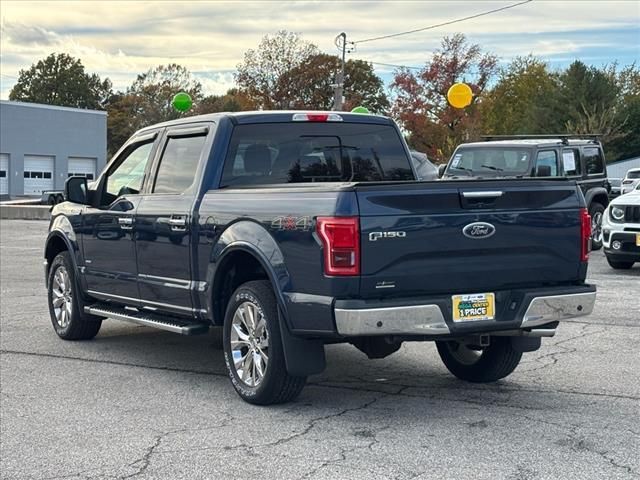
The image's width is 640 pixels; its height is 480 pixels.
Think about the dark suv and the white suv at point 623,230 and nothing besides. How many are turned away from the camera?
0

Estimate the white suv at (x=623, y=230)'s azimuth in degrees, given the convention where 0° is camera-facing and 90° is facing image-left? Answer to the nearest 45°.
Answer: approximately 45°

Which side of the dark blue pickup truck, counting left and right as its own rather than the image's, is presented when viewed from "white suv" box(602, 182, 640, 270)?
right

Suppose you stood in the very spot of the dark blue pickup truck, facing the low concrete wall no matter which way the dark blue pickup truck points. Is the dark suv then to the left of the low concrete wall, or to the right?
right

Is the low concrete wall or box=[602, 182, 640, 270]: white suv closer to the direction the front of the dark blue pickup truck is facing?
the low concrete wall

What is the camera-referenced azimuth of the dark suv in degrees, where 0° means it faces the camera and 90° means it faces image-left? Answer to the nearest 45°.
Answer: approximately 45°

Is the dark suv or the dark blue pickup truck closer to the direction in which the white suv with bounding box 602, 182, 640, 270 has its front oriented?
the dark blue pickup truck

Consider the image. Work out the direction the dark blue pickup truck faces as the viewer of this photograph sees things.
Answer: facing away from the viewer and to the left of the viewer

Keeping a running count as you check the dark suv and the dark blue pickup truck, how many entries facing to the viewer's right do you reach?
0

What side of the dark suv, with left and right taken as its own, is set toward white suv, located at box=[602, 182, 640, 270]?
left

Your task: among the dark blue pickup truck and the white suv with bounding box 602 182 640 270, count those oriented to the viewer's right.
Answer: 0

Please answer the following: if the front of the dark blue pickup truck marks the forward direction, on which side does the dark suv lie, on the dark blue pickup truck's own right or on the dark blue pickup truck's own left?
on the dark blue pickup truck's own right

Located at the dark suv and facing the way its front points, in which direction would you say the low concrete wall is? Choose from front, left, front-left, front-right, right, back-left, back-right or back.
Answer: right

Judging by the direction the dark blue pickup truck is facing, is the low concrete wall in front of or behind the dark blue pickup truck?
in front
